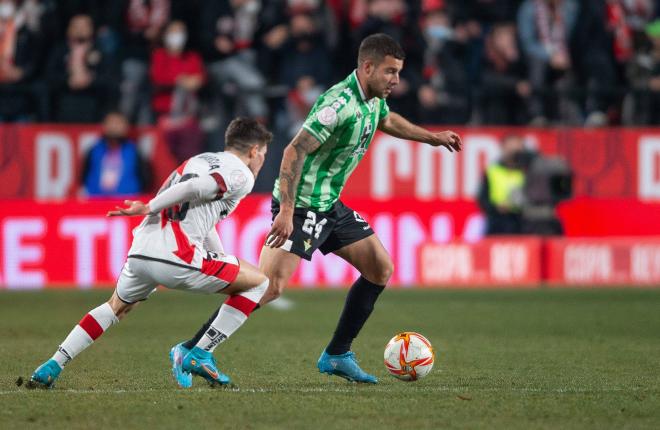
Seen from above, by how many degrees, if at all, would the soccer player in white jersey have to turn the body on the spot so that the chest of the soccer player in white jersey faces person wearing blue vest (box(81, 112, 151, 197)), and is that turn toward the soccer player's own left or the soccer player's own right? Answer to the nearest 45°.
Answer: approximately 45° to the soccer player's own left

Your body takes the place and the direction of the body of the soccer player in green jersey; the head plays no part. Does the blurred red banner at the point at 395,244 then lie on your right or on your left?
on your left

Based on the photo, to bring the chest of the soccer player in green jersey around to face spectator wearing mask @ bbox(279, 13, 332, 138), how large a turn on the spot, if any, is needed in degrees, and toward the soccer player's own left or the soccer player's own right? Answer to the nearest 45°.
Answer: approximately 135° to the soccer player's own left

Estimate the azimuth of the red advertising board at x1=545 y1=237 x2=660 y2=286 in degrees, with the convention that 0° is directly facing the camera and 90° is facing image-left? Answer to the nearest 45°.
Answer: approximately 0°

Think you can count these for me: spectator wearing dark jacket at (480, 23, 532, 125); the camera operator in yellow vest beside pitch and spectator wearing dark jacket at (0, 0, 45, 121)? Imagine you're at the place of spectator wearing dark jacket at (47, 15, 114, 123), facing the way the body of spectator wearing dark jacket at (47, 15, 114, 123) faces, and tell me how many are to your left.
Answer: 2

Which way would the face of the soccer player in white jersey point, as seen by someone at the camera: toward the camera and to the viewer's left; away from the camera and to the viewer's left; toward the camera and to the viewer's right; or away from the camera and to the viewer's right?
away from the camera and to the viewer's right

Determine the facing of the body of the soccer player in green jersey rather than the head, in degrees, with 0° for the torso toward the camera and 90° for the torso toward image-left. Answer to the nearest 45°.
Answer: approximately 315°
